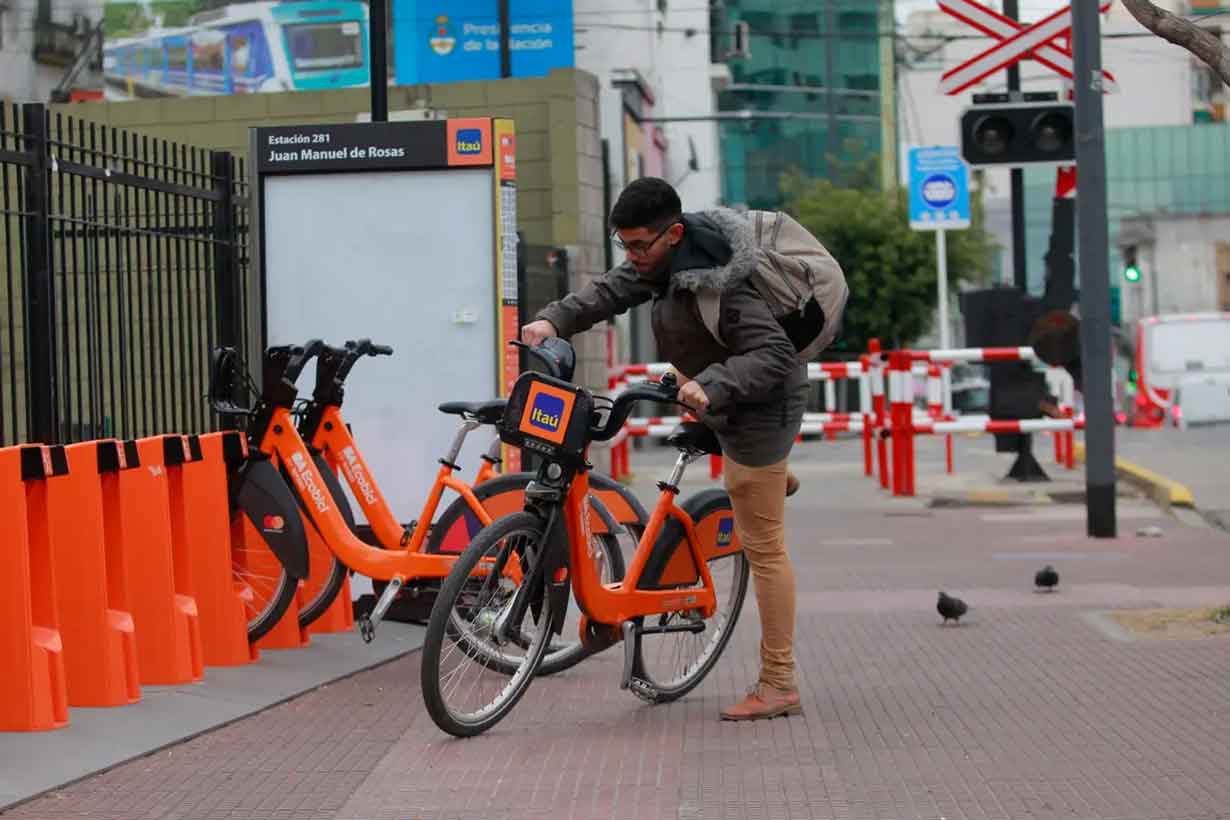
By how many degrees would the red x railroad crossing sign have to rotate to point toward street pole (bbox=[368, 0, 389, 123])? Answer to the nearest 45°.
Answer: approximately 45° to its right

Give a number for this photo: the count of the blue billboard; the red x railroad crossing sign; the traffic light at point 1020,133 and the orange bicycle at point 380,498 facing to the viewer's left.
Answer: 1

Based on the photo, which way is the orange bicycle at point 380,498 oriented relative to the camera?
to the viewer's left

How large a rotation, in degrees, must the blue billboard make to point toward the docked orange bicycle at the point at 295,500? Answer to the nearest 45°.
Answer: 0° — it already faces it

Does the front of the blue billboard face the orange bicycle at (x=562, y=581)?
yes

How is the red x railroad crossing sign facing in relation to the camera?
toward the camera

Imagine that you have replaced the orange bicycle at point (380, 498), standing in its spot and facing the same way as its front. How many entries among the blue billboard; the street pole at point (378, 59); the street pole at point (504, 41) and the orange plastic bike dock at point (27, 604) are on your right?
3

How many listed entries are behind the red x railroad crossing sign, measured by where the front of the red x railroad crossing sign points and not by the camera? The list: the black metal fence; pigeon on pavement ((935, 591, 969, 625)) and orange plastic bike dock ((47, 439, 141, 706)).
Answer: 0

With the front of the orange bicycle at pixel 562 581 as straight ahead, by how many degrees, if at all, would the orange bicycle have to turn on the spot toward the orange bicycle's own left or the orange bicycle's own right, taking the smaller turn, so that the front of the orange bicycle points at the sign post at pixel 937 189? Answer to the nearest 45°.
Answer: approximately 135° to the orange bicycle's own right

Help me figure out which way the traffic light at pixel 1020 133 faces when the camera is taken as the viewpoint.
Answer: facing the viewer

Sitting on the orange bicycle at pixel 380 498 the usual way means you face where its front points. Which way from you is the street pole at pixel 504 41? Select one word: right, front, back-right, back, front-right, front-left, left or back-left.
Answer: right

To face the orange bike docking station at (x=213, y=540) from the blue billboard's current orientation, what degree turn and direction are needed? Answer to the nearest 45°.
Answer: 0° — it already faces it

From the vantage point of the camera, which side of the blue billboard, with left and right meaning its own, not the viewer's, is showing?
front

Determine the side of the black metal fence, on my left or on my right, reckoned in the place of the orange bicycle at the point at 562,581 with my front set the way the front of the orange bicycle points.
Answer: on my right

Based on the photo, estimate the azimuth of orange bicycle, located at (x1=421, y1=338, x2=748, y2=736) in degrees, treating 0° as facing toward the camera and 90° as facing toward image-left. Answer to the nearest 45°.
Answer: approximately 45°
